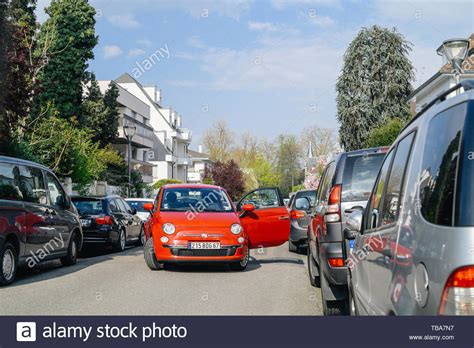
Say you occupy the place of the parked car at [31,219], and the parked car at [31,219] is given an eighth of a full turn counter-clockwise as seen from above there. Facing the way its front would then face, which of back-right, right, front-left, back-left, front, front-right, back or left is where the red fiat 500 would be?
right

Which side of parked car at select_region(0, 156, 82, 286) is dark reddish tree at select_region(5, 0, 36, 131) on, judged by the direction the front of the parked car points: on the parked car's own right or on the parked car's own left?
on the parked car's own left

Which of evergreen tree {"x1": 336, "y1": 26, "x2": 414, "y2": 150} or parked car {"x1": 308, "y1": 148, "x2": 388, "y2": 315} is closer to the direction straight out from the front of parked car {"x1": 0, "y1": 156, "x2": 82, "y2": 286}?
the evergreen tree

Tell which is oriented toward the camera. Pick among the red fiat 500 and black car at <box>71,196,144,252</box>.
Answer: the red fiat 500

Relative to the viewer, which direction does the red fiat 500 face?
toward the camera

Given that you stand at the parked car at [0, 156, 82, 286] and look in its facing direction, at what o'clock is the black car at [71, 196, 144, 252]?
The black car is roughly at 11 o'clock from the parked car.

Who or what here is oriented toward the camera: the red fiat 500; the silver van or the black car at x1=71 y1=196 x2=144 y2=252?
the red fiat 500

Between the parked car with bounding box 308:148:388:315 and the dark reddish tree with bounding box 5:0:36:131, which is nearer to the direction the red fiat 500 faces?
the parked car

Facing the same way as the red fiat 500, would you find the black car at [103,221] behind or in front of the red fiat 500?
behind

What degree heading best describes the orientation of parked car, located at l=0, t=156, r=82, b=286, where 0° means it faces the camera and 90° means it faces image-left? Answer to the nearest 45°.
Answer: approximately 225°

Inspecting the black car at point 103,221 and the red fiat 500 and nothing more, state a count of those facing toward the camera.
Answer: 1

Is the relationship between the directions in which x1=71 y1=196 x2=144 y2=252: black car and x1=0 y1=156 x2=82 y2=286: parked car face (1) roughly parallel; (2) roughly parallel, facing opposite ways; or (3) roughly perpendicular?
roughly parallel

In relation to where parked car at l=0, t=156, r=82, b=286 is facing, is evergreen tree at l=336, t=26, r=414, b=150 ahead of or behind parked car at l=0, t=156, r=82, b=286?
ahead

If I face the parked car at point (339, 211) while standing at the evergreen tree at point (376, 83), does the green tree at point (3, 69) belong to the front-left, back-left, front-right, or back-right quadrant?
front-right

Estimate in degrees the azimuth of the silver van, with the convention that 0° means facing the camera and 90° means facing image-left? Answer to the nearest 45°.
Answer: approximately 135°

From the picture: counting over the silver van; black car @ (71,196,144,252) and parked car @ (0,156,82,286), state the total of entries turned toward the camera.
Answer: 0

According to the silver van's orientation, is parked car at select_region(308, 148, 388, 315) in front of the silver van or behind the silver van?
in front

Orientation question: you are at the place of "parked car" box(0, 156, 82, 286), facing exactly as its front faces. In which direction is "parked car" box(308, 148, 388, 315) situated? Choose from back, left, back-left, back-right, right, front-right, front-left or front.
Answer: right

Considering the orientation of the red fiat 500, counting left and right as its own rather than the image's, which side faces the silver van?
front

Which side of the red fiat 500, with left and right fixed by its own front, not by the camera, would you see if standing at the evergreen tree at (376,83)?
back
